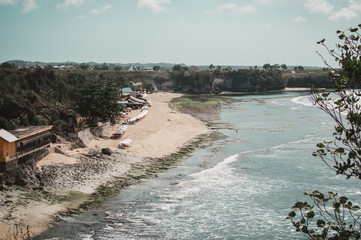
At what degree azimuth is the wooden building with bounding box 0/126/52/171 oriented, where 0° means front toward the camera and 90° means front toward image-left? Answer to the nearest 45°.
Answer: approximately 315°

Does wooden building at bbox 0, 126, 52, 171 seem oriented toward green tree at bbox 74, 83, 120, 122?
no
